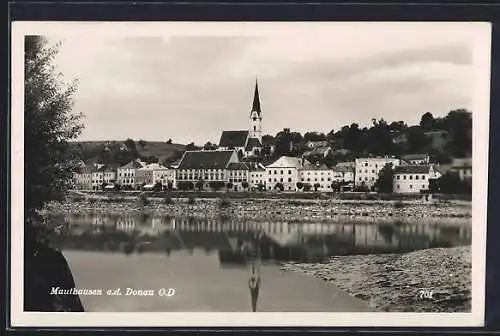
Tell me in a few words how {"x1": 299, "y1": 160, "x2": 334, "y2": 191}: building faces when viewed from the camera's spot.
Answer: facing the viewer

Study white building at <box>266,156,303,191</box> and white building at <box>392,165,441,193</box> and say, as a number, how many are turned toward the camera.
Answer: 2
